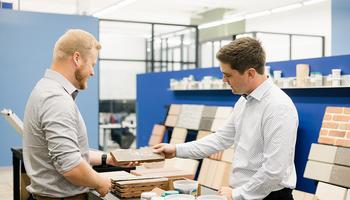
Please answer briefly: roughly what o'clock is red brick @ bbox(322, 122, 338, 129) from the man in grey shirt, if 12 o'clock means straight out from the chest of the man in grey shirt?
The red brick is roughly at 11 o'clock from the man in grey shirt.

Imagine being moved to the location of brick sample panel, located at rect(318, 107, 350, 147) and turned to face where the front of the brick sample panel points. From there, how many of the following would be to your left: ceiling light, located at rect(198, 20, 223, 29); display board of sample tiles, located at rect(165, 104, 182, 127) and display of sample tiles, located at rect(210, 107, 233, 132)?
0

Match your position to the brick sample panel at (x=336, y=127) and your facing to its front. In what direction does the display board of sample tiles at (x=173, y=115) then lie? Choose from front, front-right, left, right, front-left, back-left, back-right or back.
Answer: right

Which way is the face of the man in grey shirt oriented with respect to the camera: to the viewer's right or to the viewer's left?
to the viewer's right

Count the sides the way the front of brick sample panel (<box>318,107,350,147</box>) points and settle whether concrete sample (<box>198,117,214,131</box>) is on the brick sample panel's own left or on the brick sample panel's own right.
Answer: on the brick sample panel's own right

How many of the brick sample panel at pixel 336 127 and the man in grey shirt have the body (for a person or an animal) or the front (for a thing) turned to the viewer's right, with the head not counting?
1

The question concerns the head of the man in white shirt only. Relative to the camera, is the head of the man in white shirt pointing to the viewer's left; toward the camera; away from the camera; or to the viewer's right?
to the viewer's left

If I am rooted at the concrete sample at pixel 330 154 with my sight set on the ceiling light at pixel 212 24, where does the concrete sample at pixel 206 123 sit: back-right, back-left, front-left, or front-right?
front-left

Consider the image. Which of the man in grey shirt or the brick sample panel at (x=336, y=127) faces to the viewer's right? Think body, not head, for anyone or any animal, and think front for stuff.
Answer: the man in grey shirt

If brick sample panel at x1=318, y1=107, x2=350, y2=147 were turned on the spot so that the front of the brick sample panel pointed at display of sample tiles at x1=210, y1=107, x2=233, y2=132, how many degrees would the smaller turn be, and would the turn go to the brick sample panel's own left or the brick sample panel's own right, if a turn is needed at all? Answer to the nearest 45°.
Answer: approximately 90° to the brick sample panel's own right

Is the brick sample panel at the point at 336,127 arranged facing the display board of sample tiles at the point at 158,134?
no

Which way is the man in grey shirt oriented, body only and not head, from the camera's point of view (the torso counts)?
to the viewer's right

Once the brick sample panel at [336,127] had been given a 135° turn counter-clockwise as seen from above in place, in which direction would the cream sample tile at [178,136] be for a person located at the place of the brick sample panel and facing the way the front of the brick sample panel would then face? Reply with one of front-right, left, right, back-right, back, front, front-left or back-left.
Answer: back-left

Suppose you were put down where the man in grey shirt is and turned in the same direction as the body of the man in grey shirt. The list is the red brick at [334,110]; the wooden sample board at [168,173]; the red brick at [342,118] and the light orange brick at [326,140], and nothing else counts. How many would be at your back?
0

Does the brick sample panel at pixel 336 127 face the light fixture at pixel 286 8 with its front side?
no

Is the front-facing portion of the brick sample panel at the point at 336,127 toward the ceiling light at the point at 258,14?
no
